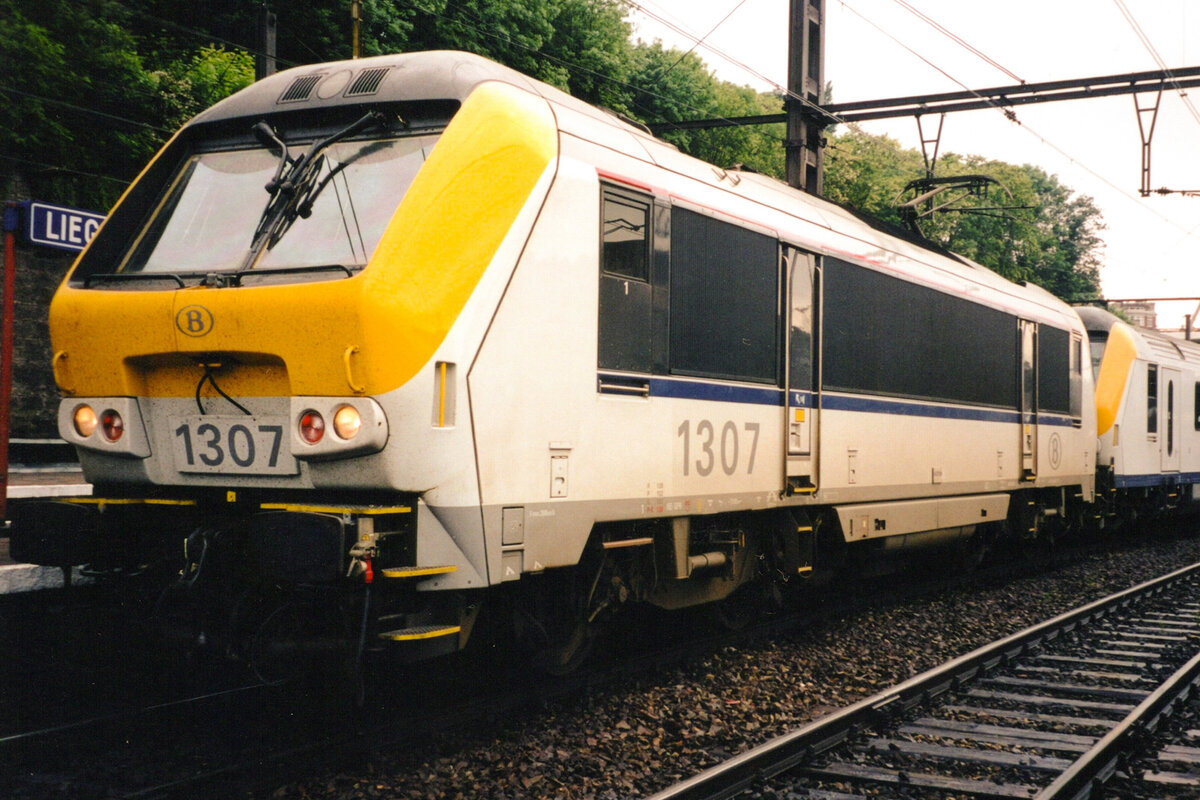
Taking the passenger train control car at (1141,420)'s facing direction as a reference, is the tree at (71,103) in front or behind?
in front

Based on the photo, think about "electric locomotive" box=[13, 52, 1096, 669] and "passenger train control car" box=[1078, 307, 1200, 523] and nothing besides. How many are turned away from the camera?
0

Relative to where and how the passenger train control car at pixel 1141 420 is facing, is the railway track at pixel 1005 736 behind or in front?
in front

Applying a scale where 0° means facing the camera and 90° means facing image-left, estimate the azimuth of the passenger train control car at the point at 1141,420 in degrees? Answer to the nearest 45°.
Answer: approximately 45°

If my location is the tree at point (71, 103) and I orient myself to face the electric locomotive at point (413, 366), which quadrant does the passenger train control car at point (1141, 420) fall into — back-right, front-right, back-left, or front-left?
front-left

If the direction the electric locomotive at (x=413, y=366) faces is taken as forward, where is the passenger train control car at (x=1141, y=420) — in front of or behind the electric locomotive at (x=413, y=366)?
behind

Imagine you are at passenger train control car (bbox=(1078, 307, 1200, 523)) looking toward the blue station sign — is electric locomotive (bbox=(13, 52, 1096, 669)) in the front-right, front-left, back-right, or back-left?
front-left

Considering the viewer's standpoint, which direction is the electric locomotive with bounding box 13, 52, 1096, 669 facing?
facing the viewer and to the left of the viewer

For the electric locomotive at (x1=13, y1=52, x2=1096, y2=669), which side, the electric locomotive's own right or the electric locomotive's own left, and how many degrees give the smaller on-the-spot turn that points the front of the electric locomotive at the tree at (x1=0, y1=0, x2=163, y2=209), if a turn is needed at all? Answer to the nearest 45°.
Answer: approximately 90° to the electric locomotive's own right

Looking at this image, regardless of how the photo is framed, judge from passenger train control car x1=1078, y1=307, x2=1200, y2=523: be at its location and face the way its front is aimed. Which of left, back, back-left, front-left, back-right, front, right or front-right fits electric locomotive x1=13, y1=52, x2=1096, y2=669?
front-left
